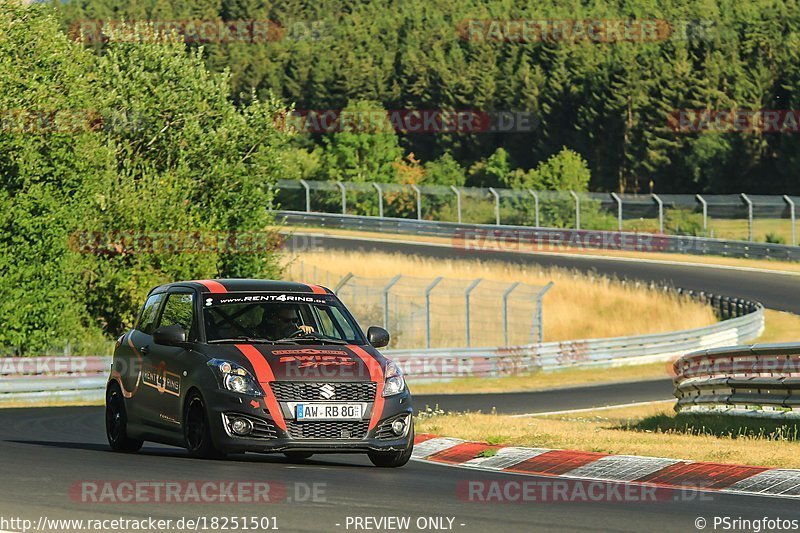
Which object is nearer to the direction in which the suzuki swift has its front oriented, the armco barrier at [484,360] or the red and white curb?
the red and white curb

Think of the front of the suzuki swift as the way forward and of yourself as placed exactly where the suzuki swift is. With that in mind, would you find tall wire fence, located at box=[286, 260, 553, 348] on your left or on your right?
on your left

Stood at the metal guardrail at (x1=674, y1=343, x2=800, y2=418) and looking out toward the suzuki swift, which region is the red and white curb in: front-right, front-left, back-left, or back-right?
front-left

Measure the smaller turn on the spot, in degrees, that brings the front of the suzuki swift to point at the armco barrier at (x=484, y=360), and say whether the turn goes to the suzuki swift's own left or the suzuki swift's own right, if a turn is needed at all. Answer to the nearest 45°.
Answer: approximately 135° to the suzuki swift's own left

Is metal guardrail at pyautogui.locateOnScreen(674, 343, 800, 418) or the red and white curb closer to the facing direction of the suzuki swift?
the red and white curb

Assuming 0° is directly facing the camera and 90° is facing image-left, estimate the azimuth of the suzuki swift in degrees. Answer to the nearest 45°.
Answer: approximately 315°

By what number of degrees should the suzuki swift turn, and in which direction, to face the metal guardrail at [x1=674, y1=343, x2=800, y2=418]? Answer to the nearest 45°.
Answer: approximately 90° to its left

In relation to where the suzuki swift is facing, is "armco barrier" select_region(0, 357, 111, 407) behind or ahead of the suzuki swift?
behind
